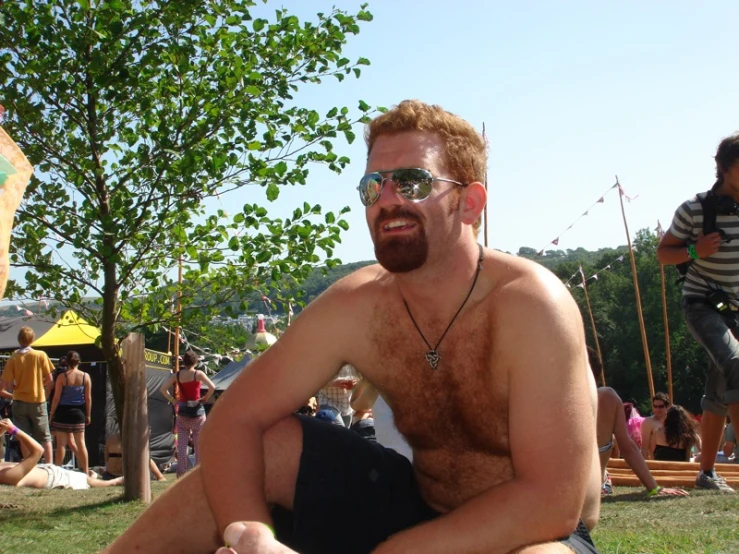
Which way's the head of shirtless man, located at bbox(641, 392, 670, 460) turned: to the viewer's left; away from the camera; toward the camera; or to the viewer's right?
toward the camera

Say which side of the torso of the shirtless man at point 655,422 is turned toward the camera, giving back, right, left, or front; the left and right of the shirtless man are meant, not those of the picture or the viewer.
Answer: front

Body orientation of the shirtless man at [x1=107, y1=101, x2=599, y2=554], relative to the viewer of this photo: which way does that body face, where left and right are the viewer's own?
facing the viewer and to the left of the viewer

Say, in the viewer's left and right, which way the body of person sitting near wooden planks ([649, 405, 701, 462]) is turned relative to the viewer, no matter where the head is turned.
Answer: facing away from the viewer

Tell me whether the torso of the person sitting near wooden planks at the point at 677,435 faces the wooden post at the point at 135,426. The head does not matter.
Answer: no

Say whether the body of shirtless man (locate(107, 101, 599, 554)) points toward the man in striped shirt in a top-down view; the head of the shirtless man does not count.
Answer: no

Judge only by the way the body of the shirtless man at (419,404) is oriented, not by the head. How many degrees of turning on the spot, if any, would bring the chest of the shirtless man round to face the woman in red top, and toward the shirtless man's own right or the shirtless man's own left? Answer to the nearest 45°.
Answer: approximately 135° to the shirtless man's own right

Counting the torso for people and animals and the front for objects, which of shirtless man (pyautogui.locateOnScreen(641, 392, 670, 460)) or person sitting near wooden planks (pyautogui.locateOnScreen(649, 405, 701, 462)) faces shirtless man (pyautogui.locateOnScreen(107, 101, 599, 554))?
shirtless man (pyautogui.locateOnScreen(641, 392, 670, 460))

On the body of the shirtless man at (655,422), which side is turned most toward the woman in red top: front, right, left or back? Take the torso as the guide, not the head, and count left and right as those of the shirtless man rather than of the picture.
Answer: right
